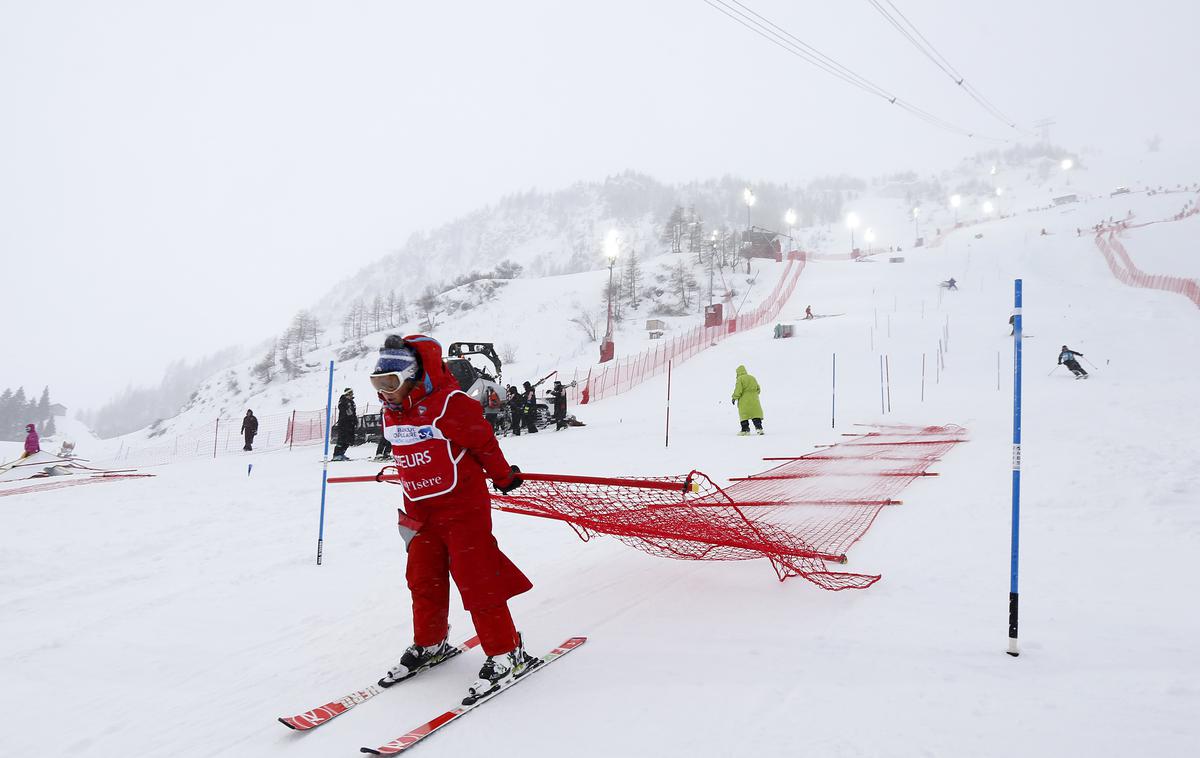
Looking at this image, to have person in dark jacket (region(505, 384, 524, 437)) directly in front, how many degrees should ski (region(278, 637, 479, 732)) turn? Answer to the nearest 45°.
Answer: approximately 135° to its right

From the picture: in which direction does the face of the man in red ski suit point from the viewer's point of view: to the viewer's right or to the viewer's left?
to the viewer's left

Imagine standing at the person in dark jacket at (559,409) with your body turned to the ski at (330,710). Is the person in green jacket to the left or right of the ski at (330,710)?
left

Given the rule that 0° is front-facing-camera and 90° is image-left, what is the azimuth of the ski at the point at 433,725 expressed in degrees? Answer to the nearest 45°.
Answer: approximately 45°

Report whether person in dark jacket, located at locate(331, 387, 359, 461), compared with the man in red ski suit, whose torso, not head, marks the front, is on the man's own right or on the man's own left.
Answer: on the man's own right

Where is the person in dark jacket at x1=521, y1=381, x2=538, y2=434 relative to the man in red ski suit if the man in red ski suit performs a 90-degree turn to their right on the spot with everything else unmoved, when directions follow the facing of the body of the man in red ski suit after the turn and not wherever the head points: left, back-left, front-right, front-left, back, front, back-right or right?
front-right

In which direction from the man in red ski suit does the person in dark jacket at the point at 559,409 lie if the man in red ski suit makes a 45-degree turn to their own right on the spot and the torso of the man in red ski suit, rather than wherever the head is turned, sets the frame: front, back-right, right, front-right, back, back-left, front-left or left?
right

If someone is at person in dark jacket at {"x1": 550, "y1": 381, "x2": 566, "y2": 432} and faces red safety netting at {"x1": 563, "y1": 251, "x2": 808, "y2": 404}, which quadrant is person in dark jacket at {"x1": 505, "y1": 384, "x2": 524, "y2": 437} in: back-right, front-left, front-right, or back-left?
back-left

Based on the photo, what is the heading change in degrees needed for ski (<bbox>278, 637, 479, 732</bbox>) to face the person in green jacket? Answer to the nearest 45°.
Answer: approximately 180°
